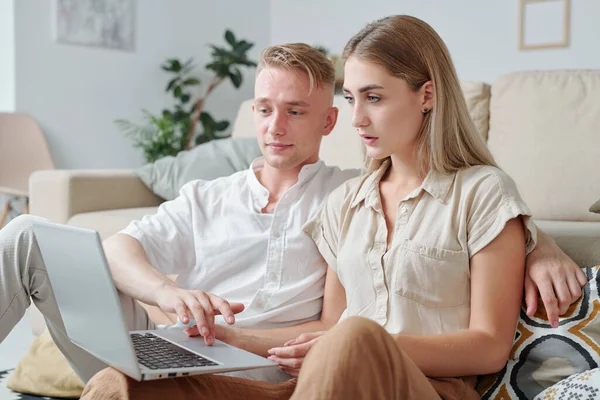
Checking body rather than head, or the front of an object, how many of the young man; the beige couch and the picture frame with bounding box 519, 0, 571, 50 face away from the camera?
0

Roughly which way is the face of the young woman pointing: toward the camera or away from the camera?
toward the camera

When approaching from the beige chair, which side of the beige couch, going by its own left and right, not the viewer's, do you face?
right

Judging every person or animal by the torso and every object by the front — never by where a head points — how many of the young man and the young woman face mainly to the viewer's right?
0

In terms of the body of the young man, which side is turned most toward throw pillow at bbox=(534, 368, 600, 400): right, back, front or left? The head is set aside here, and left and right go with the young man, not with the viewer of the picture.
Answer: left

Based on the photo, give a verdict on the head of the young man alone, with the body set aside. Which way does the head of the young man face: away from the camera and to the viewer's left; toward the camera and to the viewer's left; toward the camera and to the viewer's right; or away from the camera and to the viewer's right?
toward the camera and to the viewer's left

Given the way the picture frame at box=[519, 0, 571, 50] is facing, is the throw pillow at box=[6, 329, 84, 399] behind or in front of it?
in front

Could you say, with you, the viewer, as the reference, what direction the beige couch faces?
facing the viewer and to the left of the viewer

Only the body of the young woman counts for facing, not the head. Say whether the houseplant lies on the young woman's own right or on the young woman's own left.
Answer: on the young woman's own right

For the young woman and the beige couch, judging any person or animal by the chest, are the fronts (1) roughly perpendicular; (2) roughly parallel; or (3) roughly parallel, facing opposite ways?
roughly parallel

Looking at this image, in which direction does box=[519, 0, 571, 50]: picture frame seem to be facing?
toward the camera

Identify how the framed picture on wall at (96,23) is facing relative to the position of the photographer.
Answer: facing the viewer and to the right of the viewer

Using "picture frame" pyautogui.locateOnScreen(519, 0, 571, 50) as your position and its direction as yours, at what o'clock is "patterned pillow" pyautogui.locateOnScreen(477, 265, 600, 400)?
The patterned pillow is roughly at 12 o'clock from the picture frame.
